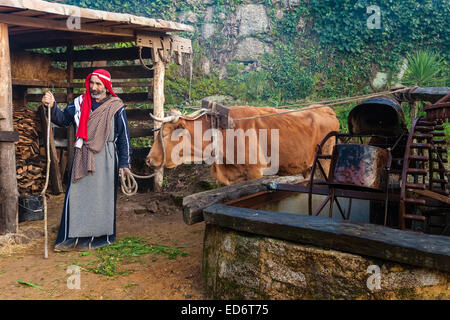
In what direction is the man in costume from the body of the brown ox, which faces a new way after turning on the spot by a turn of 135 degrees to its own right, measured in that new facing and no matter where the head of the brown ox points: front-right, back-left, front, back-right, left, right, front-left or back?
back

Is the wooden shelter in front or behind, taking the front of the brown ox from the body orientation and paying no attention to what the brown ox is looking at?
in front

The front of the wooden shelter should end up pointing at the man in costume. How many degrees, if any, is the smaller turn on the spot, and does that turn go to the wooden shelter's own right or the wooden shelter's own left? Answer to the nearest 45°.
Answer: approximately 45° to the wooden shelter's own right

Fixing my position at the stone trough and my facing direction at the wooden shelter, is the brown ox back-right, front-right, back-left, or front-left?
front-right

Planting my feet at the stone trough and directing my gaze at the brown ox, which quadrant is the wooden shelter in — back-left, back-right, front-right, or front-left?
front-left

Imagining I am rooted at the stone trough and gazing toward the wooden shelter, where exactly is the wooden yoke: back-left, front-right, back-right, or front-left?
front-right

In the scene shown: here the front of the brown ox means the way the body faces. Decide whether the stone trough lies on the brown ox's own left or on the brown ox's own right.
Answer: on the brown ox's own left

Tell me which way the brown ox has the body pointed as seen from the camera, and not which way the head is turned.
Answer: to the viewer's left

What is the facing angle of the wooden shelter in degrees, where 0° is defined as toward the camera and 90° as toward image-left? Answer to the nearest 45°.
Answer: approximately 315°

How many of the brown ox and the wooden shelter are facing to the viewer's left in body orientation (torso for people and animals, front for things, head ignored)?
1

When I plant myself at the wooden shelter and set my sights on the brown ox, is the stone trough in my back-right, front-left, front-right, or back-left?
front-right
